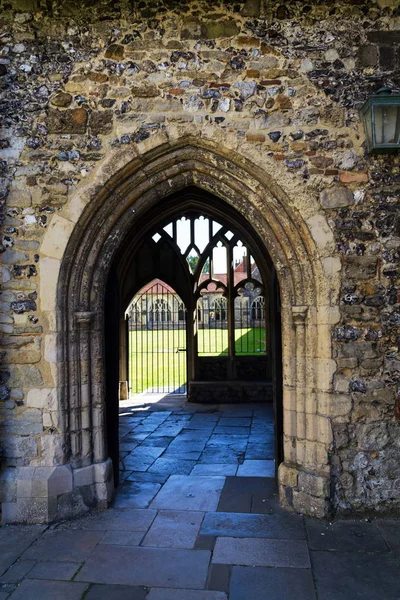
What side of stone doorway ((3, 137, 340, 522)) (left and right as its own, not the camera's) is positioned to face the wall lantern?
left

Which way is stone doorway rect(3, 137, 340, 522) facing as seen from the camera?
toward the camera
